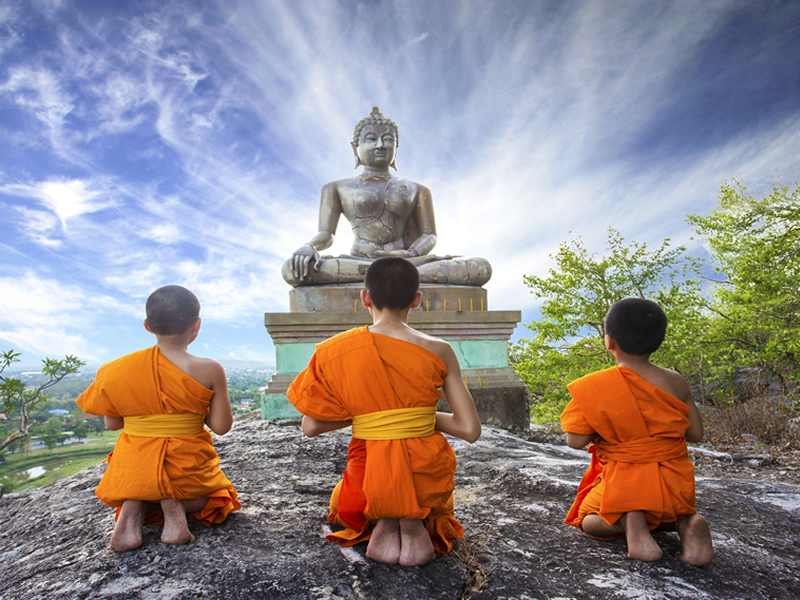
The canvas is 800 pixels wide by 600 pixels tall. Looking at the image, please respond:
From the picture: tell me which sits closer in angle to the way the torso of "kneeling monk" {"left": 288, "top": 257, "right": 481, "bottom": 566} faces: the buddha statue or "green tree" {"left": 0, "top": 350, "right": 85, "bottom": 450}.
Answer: the buddha statue

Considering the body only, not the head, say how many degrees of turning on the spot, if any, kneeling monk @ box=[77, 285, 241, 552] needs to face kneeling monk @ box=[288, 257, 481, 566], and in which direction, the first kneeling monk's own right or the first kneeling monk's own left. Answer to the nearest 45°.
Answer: approximately 135° to the first kneeling monk's own right

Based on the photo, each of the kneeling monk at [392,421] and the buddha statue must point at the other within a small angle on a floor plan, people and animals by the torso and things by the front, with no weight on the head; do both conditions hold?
yes

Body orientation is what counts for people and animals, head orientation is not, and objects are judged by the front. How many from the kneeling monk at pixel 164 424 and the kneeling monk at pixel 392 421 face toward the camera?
0

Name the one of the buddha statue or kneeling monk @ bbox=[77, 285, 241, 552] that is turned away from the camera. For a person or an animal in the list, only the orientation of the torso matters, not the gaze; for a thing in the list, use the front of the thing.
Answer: the kneeling monk

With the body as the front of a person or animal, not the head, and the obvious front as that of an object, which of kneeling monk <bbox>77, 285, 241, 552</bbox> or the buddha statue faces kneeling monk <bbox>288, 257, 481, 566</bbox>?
the buddha statue

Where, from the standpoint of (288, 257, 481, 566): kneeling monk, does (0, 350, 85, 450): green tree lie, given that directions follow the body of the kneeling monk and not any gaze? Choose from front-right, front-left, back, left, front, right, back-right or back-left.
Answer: front-left

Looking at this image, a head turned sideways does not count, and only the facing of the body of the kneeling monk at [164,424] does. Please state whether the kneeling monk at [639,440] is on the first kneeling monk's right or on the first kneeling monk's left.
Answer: on the first kneeling monk's right

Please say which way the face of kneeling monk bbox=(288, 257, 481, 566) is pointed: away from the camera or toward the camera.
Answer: away from the camera

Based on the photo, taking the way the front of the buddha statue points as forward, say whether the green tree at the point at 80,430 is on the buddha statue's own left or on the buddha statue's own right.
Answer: on the buddha statue's own right

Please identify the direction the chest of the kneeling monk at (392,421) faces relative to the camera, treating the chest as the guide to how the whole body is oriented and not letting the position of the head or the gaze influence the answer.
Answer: away from the camera

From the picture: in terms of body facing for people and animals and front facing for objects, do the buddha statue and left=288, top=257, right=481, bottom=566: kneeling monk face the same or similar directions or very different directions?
very different directions

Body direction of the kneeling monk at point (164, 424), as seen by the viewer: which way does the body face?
away from the camera

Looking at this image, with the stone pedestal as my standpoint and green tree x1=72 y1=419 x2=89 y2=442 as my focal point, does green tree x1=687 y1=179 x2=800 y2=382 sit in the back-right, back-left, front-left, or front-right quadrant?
back-right

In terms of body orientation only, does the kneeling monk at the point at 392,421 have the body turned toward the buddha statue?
yes

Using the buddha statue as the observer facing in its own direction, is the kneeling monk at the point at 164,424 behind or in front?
in front
